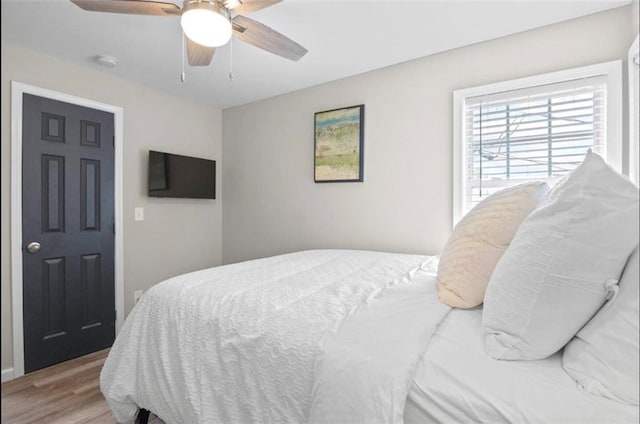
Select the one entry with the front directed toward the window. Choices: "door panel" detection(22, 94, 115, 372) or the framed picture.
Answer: the door panel

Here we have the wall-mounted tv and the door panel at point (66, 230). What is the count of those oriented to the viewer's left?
0

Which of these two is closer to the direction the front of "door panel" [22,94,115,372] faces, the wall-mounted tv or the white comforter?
the white comforter

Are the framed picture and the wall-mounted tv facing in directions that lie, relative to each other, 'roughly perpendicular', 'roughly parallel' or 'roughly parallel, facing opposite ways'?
roughly perpendicular

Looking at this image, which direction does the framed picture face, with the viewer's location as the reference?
facing the viewer and to the left of the viewer

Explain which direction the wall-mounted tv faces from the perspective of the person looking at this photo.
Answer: facing the viewer and to the right of the viewer

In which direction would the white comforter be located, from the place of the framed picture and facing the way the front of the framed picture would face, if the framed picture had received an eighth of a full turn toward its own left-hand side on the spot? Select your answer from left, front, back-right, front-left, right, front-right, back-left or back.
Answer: front

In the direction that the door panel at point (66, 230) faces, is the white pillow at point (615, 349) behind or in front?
in front

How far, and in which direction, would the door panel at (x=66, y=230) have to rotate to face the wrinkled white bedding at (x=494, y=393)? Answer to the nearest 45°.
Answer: approximately 45° to its right

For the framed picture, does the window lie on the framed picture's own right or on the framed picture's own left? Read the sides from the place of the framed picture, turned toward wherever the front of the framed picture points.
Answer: on the framed picture's own left

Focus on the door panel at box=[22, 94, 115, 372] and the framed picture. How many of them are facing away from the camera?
0

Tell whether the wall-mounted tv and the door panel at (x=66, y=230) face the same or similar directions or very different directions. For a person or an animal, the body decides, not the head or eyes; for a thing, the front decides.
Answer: same or similar directions

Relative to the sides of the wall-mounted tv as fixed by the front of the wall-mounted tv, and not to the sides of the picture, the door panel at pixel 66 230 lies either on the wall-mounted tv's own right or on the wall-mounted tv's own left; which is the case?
on the wall-mounted tv's own right

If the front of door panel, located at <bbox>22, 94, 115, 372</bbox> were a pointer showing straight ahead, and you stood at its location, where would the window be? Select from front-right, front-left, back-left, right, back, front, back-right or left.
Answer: front

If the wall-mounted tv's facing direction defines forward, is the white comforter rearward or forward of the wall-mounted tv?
forward
